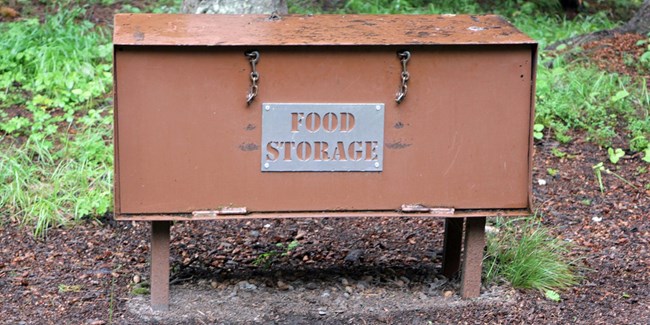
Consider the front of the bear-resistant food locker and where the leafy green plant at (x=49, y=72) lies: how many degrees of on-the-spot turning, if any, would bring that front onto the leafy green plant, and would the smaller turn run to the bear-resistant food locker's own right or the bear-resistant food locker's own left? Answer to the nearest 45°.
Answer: approximately 135° to the bear-resistant food locker's own right

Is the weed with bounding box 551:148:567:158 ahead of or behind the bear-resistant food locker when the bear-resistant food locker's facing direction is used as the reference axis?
behind

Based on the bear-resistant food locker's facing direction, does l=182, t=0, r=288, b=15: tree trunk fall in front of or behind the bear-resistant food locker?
behind

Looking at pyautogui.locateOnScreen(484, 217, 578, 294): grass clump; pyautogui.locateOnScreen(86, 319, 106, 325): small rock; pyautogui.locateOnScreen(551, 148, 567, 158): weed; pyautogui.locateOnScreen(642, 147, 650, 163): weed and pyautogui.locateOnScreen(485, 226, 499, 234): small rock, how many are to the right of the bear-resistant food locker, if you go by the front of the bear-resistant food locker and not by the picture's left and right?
1

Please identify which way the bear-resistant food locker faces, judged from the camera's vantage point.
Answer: facing the viewer

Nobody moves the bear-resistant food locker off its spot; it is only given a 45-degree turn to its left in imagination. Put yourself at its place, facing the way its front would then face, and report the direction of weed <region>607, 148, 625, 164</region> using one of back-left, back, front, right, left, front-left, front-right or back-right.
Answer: left

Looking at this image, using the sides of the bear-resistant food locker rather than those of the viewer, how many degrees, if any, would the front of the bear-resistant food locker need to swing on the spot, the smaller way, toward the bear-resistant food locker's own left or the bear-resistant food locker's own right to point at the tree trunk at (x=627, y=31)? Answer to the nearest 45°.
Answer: approximately 135° to the bear-resistant food locker's own left
